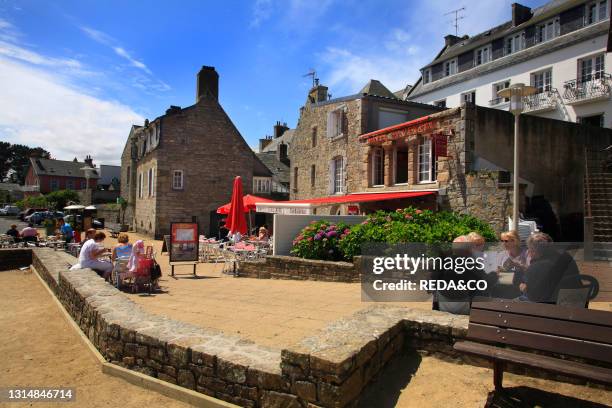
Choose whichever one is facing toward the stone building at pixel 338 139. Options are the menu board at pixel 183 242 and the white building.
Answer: the white building

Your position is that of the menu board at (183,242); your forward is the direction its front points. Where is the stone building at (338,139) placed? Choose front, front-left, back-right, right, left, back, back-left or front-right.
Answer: back-left

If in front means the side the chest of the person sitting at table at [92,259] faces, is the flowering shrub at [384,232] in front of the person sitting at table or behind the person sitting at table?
in front

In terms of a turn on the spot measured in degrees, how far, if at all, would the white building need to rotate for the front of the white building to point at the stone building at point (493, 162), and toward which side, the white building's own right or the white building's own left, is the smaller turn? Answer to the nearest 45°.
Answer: approximately 45° to the white building's own left

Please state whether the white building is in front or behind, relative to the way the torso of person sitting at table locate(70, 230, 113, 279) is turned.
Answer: in front

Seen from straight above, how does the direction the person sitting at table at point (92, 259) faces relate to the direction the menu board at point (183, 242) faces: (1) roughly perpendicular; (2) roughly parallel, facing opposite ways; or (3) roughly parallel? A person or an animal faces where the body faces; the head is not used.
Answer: roughly perpendicular

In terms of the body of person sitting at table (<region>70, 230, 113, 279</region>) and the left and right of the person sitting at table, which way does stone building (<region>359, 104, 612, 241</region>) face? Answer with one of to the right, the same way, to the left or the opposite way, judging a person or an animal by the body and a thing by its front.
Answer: the opposite way

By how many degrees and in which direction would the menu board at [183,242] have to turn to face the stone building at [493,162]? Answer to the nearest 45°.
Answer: approximately 90° to its left

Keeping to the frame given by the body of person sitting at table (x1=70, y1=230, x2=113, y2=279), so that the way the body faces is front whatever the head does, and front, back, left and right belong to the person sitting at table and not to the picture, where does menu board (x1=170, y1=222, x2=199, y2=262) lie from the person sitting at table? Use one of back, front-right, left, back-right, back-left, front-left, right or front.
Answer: front-left

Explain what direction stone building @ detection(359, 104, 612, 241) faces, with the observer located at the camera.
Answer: facing the viewer and to the left of the viewer

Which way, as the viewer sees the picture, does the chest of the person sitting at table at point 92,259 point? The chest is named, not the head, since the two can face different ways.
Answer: to the viewer's right

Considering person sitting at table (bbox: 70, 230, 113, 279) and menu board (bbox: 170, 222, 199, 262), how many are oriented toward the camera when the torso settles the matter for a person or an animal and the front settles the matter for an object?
1

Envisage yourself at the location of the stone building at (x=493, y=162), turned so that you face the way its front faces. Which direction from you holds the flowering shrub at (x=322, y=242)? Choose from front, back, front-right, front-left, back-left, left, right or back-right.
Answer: front

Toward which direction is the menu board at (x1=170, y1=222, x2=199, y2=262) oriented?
toward the camera
